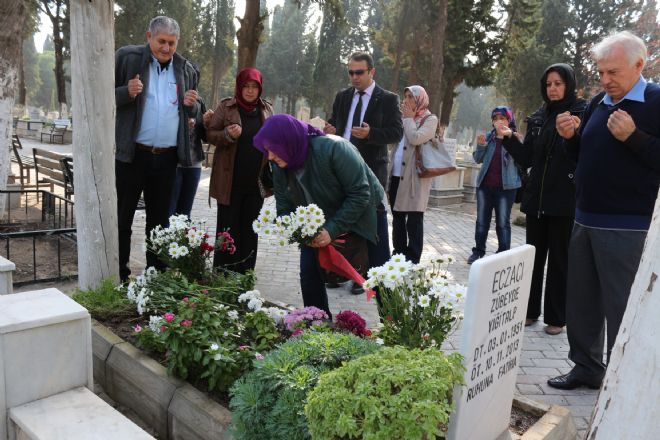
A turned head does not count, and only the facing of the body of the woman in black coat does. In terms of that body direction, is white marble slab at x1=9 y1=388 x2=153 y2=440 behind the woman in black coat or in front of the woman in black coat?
in front

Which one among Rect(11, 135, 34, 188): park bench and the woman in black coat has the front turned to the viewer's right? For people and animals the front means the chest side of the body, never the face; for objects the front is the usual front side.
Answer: the park bench

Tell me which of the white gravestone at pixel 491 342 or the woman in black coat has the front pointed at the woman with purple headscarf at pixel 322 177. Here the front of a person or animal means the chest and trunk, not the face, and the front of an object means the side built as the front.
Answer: the woman in black coat

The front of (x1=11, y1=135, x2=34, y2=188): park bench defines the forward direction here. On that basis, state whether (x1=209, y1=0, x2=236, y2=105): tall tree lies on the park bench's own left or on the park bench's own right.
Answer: on the park bench's own left

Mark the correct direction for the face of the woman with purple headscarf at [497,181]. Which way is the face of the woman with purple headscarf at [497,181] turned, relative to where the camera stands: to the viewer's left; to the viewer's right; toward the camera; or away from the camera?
toward the camera

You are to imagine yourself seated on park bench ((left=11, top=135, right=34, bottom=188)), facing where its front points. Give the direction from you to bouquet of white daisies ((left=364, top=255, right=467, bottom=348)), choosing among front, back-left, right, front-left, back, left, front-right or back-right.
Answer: right

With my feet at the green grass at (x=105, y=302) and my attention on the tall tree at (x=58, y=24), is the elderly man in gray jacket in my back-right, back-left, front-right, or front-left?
front-right

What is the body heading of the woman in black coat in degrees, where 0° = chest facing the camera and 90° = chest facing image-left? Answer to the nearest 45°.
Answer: approximately 45°

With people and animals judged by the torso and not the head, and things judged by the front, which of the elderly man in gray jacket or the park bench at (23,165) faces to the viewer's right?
the park bench

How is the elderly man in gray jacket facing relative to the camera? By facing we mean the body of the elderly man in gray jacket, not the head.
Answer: toward the camera

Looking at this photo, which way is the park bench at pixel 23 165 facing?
to the viewer's right

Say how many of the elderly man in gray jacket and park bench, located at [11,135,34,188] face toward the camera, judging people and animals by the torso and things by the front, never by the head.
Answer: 1

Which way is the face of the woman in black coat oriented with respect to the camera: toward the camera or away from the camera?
toward the camera
